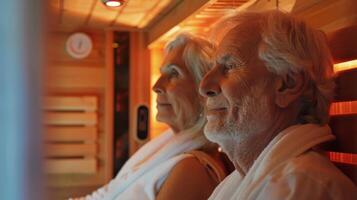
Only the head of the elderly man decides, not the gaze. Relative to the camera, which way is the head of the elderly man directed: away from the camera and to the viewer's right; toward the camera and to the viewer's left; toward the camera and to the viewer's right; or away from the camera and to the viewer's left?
toward the camera and to the viewer's left

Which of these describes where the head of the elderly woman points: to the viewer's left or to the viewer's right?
to the viewer's left

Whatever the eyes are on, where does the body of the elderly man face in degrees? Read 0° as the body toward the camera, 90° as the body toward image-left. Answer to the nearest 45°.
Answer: approximately 90°

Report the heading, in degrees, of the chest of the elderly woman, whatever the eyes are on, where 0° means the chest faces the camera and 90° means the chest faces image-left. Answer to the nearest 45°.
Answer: approximately 90°
